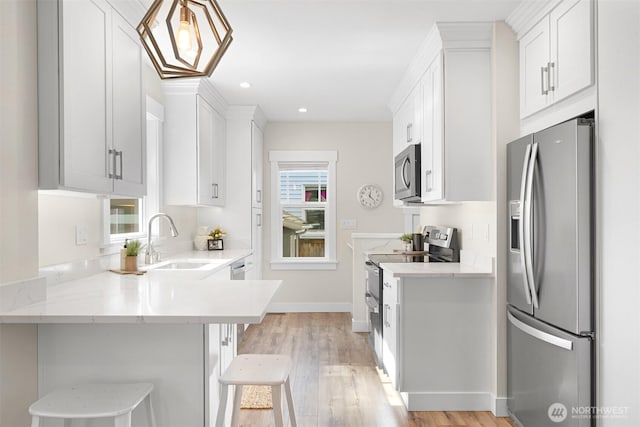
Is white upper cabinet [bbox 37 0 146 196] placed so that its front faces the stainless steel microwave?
no

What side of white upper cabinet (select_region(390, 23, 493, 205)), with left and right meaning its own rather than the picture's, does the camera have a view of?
left

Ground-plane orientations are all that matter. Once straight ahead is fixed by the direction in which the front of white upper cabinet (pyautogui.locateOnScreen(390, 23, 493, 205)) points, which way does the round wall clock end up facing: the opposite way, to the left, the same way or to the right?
to the left

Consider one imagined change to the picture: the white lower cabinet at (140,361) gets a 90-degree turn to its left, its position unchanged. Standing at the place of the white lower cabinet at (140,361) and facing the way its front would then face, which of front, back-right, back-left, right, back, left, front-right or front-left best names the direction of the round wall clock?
front-right

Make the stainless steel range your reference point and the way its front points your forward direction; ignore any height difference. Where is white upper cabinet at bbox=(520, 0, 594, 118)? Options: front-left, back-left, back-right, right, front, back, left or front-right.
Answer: back-left

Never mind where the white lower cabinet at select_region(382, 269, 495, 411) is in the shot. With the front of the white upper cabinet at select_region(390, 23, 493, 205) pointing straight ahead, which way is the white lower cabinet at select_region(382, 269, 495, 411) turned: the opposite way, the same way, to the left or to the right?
the same way

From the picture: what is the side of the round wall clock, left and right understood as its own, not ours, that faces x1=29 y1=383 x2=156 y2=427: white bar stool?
front

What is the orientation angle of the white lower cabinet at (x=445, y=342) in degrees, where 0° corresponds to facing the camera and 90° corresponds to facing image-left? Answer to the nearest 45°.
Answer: approximately 90°

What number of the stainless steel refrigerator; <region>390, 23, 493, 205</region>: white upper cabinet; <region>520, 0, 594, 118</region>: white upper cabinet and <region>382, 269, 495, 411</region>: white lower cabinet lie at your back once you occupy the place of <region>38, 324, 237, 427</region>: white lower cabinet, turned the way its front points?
0

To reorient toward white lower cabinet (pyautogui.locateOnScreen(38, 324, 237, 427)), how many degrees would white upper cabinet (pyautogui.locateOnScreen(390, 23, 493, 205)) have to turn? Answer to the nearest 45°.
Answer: approximately 45° to its left

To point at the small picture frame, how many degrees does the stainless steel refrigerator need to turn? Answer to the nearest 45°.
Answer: approximately 45° to its right

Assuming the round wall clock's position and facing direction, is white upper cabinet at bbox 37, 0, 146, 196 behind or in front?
in front

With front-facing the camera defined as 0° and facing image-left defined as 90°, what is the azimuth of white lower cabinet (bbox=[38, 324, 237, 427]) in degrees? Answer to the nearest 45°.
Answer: approximately 270°
